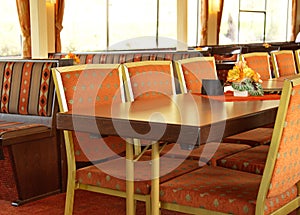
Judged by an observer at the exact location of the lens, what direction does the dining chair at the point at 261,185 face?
facing away from the viewer and to the left of the viewer

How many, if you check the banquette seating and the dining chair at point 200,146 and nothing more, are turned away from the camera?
0

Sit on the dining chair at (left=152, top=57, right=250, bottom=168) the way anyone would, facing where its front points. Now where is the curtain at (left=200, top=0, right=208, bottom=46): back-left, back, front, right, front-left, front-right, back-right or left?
back-left

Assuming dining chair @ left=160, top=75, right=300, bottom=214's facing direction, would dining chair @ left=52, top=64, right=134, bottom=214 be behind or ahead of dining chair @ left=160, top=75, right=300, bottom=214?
ahead

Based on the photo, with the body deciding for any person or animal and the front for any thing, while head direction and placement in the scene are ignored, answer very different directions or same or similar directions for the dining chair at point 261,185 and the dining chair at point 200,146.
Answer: very different directions

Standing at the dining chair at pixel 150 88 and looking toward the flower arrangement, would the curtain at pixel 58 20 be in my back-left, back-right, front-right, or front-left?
back-left

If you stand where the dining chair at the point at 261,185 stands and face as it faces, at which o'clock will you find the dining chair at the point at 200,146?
the dining chair at the point at 200,146 is roughly at 1 o'clock from the dining chair at the point at 261,185.

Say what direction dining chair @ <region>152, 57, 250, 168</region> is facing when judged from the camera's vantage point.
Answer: facing the viewer and to the right of the viewer

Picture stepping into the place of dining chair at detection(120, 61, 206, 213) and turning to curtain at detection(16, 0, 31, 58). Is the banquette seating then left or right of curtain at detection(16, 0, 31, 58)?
left

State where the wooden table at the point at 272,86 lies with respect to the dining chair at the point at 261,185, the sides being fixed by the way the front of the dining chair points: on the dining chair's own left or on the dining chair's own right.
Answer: on the dining chair's own right
